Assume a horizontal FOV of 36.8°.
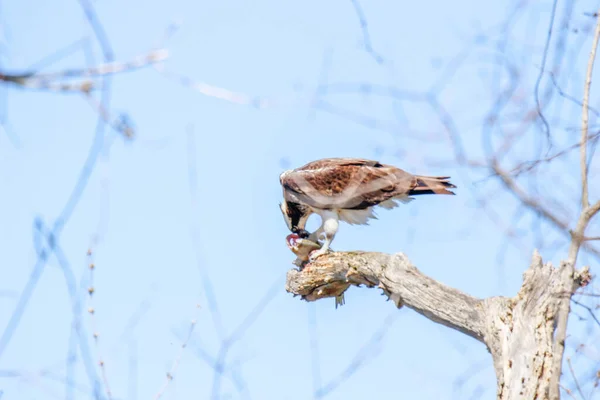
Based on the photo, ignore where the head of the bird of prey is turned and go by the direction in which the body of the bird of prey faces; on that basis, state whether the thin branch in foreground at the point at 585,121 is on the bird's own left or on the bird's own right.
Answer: on the bird's own left

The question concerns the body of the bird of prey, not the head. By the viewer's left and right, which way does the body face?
facing to the left of the viewer
